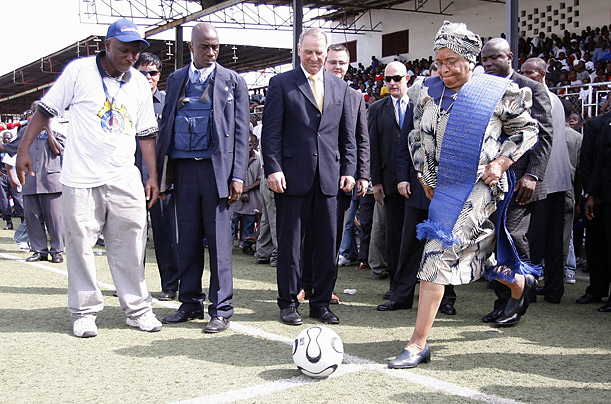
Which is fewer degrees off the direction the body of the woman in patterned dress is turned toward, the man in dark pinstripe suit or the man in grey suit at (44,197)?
the man in grey suit

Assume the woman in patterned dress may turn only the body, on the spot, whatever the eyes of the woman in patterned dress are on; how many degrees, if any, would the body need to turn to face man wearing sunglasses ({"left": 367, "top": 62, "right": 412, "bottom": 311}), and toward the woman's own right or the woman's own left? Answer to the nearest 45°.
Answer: approximately 135° to the woman's own right

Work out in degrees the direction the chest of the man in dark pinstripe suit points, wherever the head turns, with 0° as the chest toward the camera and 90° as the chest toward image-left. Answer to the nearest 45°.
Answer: approximately 45°

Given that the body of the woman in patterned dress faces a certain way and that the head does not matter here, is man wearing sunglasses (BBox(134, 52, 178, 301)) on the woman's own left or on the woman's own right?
on the woman's own right

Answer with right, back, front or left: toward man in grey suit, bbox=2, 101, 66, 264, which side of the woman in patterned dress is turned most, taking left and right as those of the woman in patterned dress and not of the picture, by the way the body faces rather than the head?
right

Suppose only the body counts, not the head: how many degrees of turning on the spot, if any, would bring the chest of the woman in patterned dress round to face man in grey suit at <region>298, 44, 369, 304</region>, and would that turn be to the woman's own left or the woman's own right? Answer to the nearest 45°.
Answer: approximately 90° to the woman's own right

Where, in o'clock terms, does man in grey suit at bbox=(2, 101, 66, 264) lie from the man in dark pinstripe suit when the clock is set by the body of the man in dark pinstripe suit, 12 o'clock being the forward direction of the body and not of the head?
The man in grey suit is roughly at 2 o'clock from the man in dark pinstripe suit.

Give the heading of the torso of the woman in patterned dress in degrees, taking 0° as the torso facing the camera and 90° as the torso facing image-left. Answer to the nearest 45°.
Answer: approximately 45°
